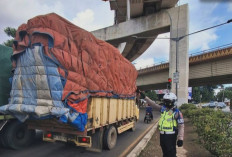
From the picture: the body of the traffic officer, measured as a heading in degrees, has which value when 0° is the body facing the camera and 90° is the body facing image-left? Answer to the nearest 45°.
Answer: approximately 45°

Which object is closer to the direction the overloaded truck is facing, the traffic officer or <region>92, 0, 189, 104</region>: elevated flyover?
the elevated flyover

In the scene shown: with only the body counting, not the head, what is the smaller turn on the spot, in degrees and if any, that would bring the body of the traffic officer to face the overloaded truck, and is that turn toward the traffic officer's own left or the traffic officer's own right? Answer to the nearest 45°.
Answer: approximately 45° to the traffic officer's own right

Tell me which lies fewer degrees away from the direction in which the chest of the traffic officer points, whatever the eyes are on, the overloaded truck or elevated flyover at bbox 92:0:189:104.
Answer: the overloaded truck

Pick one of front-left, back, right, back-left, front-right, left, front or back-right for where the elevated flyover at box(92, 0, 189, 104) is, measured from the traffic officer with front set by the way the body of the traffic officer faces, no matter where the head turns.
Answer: back-right

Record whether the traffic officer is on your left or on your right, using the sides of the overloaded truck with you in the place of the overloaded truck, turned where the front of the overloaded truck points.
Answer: on your right
